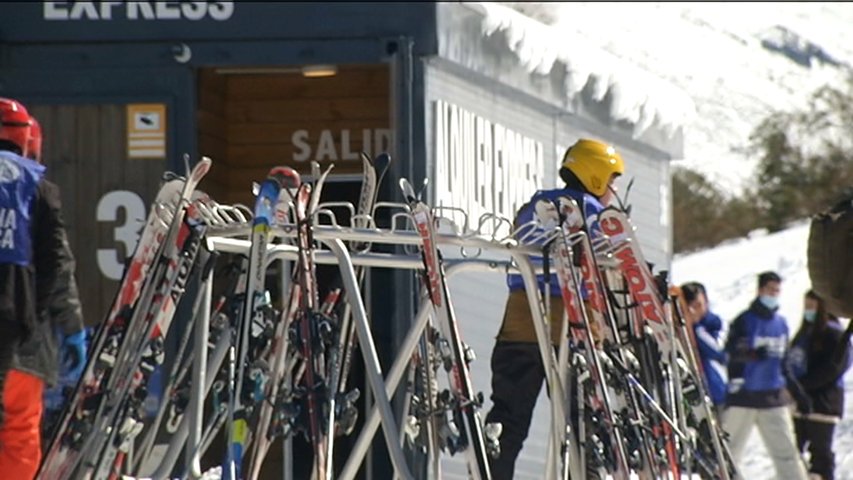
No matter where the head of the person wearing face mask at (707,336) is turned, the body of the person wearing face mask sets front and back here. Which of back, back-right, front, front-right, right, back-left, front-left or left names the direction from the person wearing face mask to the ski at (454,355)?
front-left

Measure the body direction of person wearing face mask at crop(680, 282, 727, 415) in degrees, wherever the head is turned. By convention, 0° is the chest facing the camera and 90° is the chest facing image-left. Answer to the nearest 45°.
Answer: approximately 45°

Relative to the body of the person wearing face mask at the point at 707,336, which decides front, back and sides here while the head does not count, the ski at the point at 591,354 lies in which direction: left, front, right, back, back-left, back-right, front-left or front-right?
front-left

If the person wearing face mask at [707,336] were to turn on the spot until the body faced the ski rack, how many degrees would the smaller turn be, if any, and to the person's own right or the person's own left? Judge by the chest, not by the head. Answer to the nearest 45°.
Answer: approximately 45° to the person's own left

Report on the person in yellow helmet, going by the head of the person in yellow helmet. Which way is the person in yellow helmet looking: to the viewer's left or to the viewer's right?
to the viewer's right

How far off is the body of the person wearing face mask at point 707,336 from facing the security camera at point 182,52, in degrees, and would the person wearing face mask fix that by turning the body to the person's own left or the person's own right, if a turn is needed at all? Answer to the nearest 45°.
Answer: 0° — they already face it

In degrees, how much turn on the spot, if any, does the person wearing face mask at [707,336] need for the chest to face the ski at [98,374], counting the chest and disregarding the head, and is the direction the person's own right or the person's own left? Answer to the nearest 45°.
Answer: approximately 45° to the person's own left

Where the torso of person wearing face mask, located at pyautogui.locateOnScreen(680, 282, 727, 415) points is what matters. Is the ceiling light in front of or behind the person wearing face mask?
in front

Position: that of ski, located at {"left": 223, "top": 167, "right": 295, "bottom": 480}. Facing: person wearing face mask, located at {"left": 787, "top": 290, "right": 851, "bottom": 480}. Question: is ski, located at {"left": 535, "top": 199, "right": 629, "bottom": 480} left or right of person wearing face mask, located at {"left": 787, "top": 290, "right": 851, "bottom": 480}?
right
